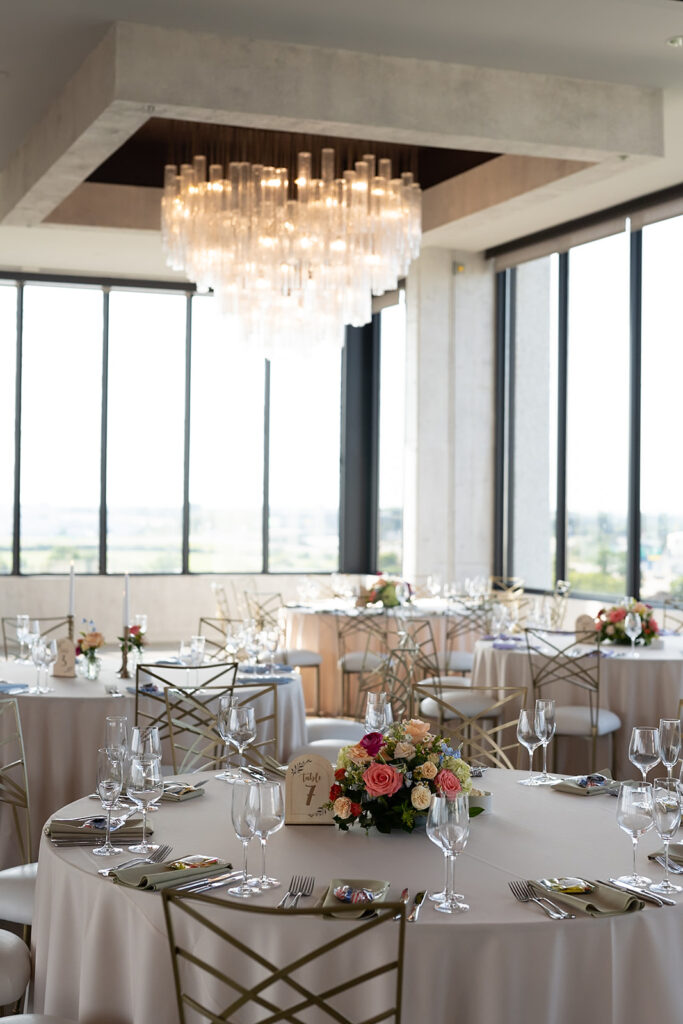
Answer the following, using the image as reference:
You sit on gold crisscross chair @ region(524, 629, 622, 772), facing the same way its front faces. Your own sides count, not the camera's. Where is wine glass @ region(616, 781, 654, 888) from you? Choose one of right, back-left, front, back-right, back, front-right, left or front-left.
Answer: back-right

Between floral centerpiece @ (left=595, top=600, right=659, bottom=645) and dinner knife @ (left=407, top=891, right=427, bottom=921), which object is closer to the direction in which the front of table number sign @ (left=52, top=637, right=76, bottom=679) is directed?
the dinner knife

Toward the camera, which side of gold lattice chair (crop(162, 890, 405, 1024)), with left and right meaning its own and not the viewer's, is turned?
back

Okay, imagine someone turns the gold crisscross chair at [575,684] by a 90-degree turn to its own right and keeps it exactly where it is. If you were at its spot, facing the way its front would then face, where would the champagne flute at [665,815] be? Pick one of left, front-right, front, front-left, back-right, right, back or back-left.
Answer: front-right

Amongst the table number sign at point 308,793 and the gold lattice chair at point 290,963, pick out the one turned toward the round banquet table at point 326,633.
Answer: the gold lattice chair

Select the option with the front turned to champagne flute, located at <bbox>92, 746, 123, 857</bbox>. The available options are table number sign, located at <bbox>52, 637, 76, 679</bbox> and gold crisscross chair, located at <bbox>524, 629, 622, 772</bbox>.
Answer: the table number sign

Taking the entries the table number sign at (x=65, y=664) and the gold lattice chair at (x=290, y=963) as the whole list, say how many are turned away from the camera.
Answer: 1

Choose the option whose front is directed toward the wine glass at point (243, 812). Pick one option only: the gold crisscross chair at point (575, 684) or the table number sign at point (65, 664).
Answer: the table number sign

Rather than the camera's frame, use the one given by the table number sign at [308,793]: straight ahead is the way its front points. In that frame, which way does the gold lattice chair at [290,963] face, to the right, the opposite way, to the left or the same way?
the opposite way

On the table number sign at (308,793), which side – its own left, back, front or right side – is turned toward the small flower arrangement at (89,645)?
back

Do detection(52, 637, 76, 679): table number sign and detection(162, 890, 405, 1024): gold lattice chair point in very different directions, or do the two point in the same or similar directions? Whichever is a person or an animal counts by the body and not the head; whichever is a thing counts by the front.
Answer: very different directions
